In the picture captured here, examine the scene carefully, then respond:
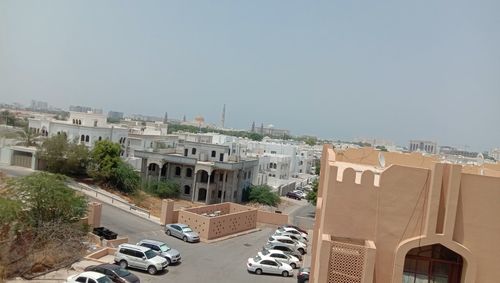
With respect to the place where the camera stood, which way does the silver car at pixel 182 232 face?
facing the viewer and to the right of the viewer

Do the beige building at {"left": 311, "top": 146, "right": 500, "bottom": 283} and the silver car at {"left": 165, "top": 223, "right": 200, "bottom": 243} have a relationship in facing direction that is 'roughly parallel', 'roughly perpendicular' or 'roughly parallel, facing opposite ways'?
roughly perpendicular

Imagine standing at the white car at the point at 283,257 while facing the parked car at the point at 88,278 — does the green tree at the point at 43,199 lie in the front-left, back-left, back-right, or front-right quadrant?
front-right

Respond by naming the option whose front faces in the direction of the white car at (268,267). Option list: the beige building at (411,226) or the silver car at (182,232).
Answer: the silver car

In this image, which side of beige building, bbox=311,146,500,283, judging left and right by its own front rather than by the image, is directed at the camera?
front

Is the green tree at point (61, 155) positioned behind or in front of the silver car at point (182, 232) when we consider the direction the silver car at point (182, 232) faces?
behind

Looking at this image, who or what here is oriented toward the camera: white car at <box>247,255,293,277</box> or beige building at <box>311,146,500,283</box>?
the beige building
